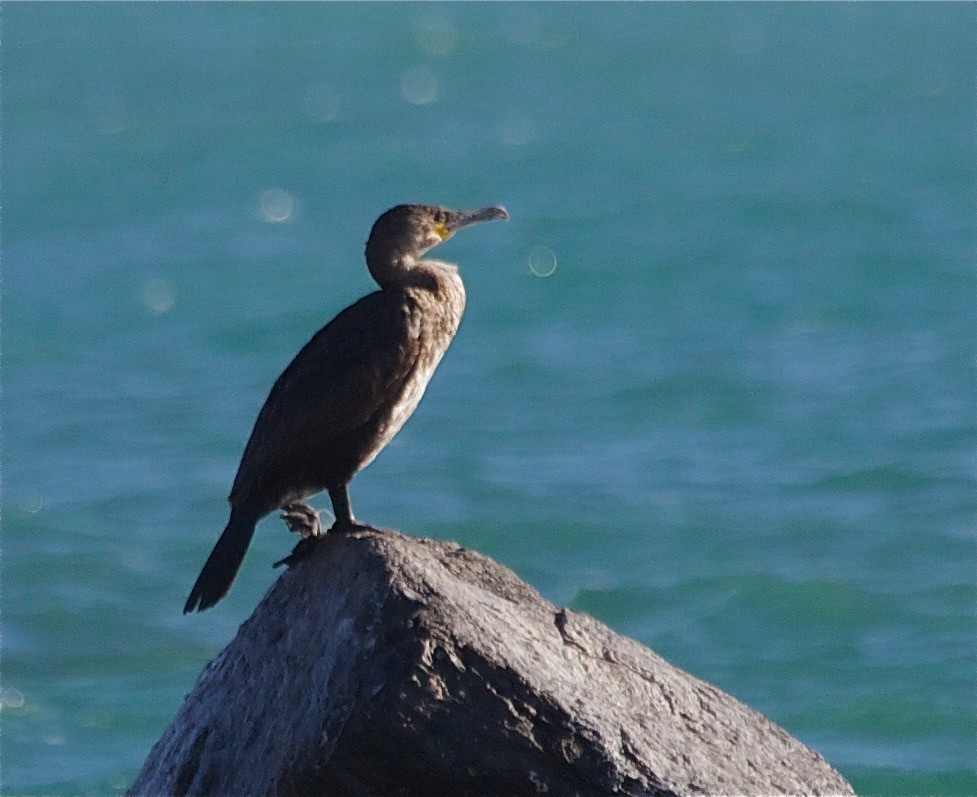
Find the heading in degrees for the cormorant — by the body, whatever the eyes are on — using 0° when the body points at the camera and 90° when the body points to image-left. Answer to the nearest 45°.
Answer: approximately 270°
